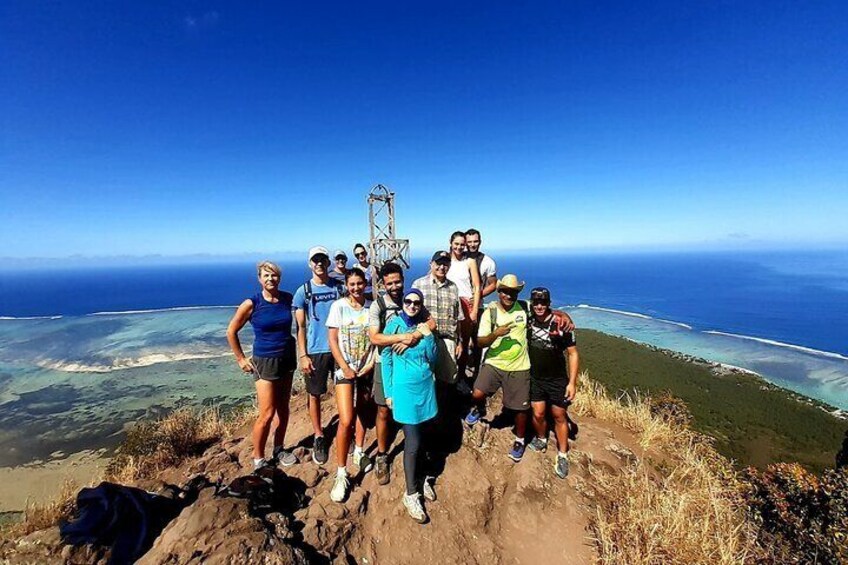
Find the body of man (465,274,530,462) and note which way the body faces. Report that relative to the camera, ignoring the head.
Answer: toward the camera

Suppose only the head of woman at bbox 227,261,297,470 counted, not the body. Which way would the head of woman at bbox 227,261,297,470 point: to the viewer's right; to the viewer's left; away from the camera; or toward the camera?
toward the camera

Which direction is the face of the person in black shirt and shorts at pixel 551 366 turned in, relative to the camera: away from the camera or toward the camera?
toward the camera

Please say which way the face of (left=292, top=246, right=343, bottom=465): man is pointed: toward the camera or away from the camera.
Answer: toward the camera

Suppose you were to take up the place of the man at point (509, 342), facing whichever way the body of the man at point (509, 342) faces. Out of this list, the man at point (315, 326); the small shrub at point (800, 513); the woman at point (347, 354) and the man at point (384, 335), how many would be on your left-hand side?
1

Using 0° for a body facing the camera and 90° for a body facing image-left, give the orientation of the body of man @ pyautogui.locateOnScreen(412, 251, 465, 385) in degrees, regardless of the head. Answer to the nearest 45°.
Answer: approximately 0°

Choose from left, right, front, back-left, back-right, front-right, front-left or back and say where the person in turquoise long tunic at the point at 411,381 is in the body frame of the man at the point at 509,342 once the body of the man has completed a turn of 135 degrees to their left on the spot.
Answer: back

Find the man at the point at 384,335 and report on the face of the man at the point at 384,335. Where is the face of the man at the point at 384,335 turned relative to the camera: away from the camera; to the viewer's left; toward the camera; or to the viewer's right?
toward the camera

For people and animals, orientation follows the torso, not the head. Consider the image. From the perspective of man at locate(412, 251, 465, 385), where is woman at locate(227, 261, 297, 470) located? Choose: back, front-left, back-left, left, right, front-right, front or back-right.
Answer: right

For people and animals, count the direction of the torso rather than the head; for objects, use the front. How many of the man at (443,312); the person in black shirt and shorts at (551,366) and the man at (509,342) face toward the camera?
3

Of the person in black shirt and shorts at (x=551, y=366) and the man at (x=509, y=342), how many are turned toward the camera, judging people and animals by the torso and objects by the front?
2

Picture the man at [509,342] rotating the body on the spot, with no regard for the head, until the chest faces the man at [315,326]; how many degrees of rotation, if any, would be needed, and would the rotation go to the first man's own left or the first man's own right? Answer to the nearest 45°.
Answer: approximately 90° to the first man's own right

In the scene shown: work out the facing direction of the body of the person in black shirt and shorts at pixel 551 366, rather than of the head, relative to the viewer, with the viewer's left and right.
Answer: facing the viewer

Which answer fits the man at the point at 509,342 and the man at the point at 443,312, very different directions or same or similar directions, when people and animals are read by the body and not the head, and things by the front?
same or similar directions

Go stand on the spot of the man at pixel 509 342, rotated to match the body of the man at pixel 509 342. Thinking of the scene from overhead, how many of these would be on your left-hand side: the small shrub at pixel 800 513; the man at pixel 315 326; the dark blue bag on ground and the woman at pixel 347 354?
1

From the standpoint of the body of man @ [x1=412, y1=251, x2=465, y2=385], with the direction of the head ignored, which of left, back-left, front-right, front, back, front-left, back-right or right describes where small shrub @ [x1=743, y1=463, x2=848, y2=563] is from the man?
left
